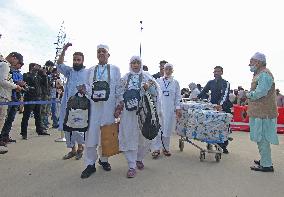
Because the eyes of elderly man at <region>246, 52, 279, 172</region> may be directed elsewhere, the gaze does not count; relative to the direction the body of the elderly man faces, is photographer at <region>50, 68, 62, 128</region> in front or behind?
in front

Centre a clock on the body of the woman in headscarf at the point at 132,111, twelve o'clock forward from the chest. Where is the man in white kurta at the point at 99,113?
The man in white kurta is roughly at 3 o'clock from the woman in headscarf.

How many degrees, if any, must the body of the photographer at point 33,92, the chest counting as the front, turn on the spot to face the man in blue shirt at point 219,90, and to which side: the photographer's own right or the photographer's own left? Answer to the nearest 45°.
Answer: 0° — they already face them

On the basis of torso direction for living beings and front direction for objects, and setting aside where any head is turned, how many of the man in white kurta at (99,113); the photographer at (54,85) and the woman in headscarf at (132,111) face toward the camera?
2

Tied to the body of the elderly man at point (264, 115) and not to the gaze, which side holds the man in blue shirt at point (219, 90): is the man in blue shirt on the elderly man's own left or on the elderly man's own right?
on the elderly man's own right

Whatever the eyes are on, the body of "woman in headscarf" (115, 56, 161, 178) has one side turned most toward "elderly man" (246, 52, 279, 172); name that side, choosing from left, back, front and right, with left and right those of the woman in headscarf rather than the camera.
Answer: left

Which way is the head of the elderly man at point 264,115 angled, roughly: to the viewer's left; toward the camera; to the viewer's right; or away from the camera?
to the viewer's left

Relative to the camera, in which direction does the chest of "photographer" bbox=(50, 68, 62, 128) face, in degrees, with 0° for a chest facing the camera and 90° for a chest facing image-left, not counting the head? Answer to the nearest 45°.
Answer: approximately 270°

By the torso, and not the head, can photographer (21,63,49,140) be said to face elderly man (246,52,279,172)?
yes
